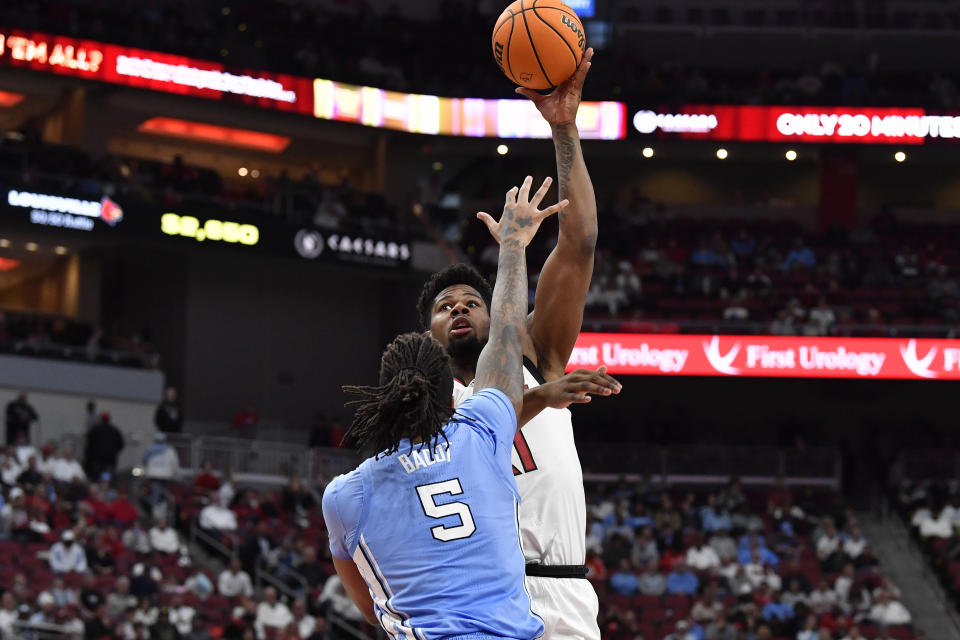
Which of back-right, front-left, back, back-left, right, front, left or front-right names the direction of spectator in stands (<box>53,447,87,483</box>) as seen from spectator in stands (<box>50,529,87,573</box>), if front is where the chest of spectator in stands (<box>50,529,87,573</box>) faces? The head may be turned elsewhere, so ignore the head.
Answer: back

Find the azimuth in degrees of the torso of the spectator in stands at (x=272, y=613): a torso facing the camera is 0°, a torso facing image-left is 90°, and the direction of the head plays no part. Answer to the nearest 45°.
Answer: approximately 0°

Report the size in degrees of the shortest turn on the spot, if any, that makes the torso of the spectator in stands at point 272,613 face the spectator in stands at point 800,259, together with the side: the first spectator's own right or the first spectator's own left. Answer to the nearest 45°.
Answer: approximately 135° to the first spectator's own left

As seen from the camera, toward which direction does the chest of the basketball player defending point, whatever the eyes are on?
away from the camera

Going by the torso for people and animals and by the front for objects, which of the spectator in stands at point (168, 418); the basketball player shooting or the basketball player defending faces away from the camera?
the basketball player defending

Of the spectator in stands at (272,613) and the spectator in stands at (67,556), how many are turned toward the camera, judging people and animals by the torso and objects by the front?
2

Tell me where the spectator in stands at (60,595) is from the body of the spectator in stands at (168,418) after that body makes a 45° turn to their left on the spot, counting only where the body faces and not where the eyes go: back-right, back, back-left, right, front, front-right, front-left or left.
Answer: right

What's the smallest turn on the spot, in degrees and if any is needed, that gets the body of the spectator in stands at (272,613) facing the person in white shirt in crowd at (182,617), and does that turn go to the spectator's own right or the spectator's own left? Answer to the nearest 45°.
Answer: approximately 45° to the spectator's own right

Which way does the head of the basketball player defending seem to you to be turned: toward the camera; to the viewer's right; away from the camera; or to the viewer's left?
away from the camera
